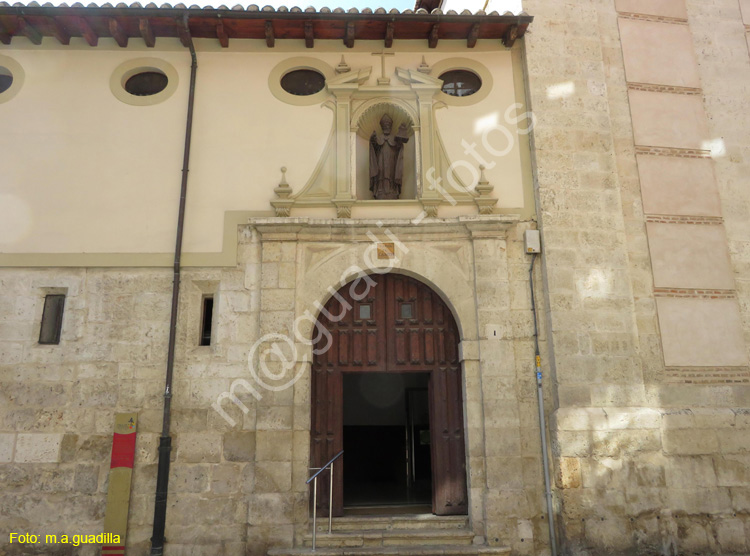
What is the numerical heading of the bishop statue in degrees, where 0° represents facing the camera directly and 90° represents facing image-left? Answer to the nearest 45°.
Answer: approximately 0°

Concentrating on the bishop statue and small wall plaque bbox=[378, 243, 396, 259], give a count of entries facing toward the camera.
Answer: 2

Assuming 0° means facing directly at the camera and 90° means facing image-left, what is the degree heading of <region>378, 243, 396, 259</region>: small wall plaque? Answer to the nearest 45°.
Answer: approximately 0°

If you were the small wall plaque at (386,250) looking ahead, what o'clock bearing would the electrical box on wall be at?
The electrical box on wall is roughly at 9 o'clock from the small wall plaque.
